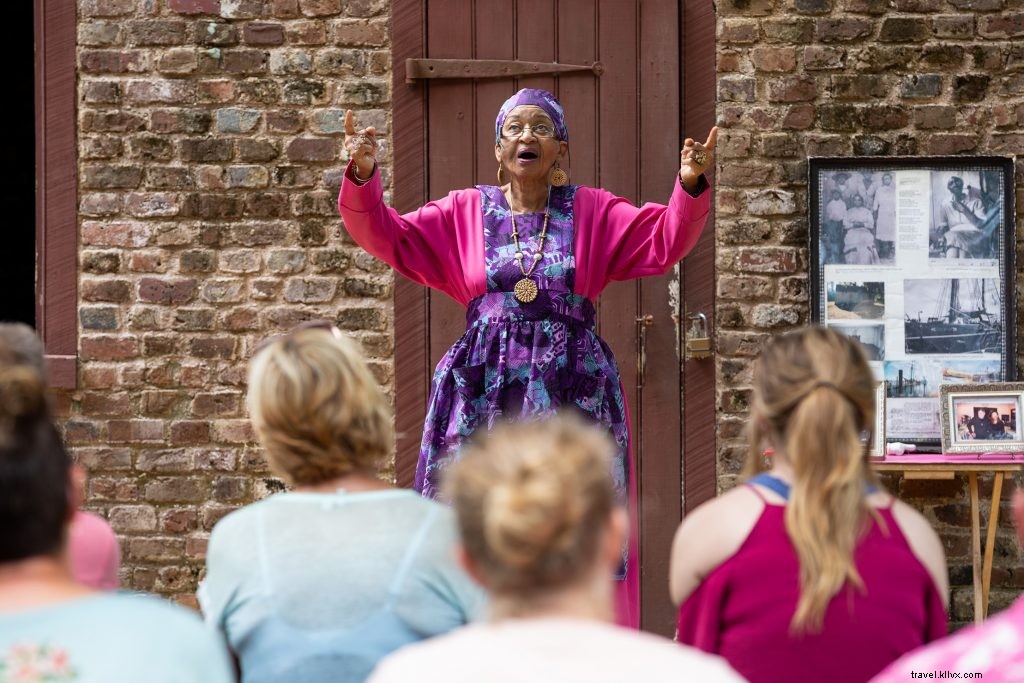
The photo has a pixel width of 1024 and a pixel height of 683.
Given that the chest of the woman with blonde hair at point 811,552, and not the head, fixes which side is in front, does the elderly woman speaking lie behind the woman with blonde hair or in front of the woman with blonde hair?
in front

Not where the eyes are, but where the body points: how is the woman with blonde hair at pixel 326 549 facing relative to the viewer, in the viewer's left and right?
facing away from the viewer

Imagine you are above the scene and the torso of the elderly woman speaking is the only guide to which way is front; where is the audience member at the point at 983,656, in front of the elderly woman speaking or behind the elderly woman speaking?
in front

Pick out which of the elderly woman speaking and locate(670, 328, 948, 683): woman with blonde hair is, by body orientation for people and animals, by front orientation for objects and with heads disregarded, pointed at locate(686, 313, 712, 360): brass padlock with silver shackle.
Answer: the woman with blonde hair

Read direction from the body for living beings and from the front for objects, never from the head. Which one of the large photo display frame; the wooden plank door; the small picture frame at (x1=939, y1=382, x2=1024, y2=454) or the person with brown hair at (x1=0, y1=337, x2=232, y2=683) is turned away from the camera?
the person with brown hair

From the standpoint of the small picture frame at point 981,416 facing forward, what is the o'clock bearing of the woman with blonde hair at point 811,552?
The woman with blonde hair is roughly at 12 o'clock from the small picture frame.

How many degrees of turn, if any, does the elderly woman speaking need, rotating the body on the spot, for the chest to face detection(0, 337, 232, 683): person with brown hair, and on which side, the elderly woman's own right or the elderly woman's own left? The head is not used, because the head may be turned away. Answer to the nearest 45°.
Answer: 0° — they already face them

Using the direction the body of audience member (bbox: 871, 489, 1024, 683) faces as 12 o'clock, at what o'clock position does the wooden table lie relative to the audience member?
The wooden table is roughly at 12 o'clock from the audience member.

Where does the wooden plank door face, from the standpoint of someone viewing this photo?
facing the viewer

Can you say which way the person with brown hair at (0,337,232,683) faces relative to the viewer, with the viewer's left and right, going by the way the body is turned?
facing away from the viewer

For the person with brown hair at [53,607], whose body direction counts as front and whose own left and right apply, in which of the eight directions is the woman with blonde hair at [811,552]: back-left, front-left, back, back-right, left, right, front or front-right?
right

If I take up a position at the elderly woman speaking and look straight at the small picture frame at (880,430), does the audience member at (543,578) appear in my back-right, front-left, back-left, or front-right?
back-right

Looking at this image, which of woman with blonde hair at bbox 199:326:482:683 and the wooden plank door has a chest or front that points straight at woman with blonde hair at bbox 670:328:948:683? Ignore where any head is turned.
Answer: the wooden plank door

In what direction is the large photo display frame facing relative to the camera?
toward the camera

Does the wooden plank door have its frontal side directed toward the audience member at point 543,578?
yes

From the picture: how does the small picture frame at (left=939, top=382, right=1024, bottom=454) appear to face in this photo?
toward the camera

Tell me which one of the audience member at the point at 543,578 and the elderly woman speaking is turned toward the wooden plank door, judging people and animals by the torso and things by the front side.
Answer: the audience member

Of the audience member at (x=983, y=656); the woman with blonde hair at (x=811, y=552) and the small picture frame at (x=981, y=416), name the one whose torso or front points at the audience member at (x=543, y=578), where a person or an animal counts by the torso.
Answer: the small picture frame
